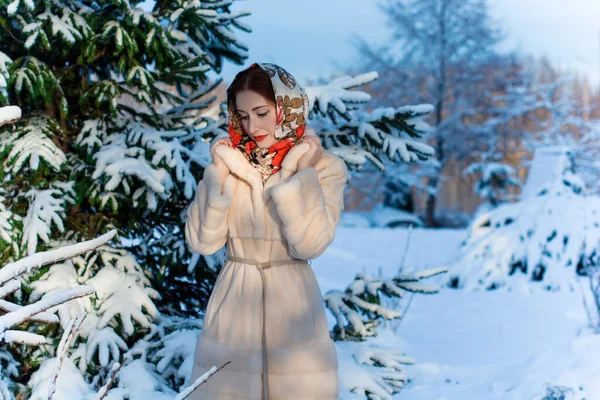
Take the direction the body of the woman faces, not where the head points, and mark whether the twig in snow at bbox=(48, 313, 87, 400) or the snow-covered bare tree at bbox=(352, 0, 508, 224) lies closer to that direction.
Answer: the twig in snow

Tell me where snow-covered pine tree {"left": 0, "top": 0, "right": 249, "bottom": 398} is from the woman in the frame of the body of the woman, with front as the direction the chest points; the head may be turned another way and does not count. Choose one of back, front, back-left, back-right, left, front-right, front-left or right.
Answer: back-right

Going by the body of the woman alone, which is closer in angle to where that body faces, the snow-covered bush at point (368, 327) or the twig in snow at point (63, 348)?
the twig in snow

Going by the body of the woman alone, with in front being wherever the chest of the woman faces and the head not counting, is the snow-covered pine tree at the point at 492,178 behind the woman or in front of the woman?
behind

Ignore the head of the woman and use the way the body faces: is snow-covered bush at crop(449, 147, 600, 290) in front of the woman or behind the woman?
behind

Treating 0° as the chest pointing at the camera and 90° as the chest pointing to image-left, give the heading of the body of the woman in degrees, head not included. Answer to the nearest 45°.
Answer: approximately 0°

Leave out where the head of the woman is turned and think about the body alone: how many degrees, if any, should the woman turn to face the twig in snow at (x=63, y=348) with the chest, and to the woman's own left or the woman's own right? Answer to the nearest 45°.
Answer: approximately 45° to the woman's own right

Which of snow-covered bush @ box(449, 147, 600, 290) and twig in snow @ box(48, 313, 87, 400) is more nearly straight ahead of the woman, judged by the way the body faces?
the twig in snow

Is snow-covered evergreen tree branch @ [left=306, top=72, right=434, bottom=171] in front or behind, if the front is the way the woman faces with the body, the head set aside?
behind
